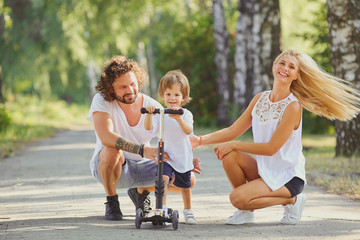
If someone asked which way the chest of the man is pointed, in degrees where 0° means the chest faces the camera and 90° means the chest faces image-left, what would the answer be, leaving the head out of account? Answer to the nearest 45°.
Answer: approximately 315°

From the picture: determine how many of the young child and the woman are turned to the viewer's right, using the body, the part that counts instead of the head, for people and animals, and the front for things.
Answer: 0

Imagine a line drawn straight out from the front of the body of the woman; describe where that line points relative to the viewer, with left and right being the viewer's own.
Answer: facing the viewer and to the left of the viewer

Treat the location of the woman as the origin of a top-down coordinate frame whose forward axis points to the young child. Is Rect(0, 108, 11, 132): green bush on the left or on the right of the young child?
right

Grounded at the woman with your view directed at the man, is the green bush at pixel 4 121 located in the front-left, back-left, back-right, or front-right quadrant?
front-right

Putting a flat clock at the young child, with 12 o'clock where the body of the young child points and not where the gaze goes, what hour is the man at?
The man is roughly at 4 o'clock from the young child.

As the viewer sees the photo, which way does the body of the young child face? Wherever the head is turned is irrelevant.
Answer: toward the camera

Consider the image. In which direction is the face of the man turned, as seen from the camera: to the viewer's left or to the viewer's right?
to the viewer's right

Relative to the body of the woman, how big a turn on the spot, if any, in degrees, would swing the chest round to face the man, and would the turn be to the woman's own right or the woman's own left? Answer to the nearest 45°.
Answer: approximately 45° to the woman's own right

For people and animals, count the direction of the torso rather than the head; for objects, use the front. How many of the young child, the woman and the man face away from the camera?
0

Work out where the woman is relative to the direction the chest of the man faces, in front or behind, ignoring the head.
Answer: in front

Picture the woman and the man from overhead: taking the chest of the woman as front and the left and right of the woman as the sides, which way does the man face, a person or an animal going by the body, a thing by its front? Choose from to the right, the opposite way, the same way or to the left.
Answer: to the left

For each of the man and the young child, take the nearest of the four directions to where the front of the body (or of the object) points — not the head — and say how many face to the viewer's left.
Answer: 0

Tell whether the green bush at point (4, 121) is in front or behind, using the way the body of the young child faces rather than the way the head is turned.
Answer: behind
